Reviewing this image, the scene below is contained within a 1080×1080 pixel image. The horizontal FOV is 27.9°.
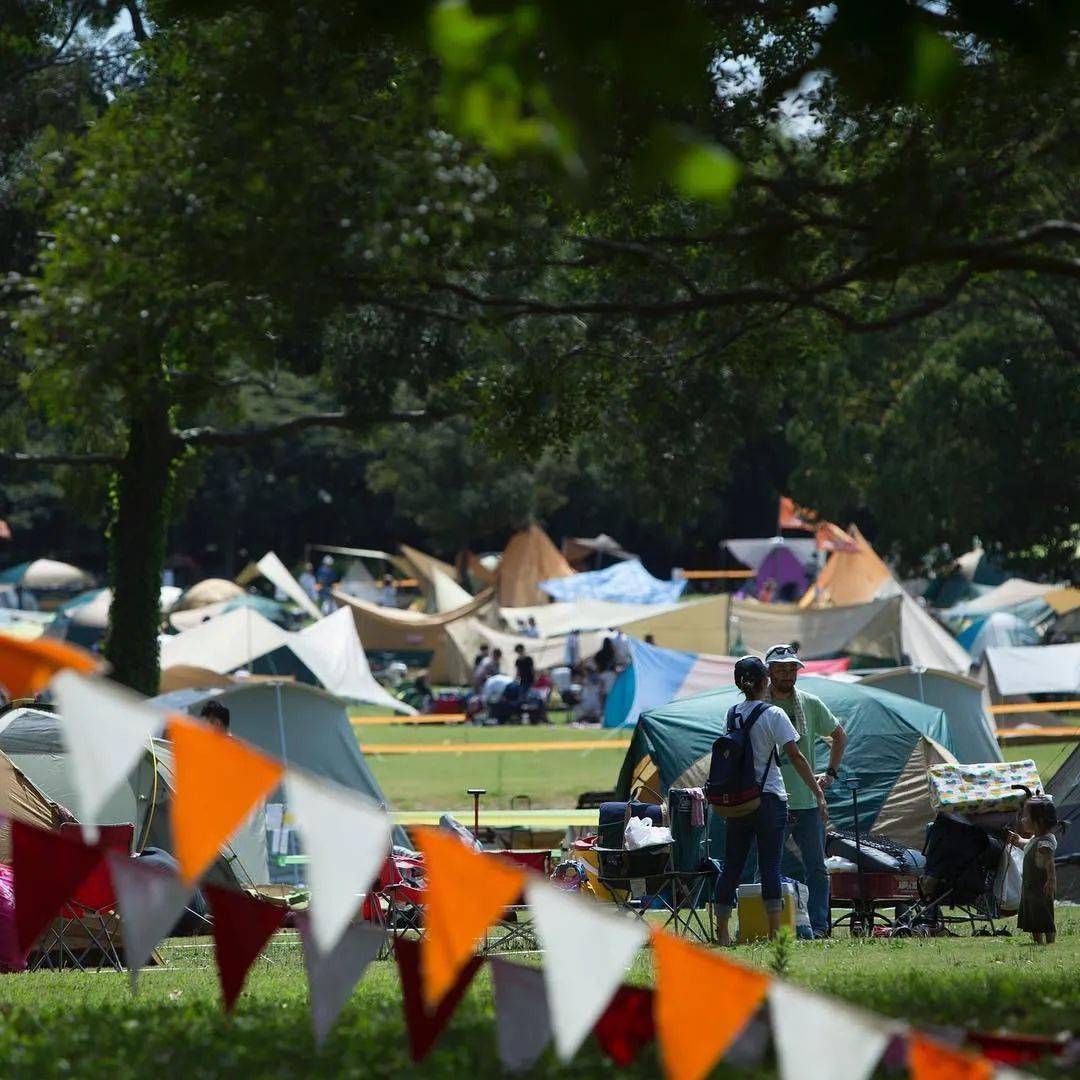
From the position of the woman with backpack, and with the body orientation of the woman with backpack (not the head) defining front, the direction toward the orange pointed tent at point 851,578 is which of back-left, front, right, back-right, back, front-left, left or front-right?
front-left

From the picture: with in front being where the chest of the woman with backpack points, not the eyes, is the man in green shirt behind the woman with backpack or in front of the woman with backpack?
in front

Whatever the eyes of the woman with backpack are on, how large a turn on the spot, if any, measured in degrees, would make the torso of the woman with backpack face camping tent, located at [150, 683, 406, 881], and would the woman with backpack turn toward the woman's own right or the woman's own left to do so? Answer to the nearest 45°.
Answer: approximately 90° to the woman's own left

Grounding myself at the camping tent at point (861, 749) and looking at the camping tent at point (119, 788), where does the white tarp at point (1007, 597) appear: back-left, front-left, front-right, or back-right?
back-right

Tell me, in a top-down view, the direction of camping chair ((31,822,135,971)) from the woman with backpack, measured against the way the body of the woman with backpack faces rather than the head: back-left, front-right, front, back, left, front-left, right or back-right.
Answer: back-left

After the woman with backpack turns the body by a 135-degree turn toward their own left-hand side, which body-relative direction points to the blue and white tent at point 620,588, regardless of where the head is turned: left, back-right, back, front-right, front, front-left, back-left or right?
right

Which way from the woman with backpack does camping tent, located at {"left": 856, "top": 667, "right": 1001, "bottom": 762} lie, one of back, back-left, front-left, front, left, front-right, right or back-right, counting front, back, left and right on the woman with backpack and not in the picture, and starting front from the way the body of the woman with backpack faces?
front-left

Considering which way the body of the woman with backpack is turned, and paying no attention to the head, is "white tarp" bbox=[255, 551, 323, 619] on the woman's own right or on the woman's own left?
on the woman's own left

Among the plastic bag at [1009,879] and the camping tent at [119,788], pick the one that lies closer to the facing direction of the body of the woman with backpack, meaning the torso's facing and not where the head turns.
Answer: the plastic bag

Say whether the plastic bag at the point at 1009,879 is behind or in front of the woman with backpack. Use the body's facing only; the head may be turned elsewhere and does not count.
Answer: in front

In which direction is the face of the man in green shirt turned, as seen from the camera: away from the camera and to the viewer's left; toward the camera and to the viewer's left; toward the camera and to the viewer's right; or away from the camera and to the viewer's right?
toward the camera and to the viewer's left

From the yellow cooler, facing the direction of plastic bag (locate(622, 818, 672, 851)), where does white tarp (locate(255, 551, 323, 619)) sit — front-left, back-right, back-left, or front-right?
front-right

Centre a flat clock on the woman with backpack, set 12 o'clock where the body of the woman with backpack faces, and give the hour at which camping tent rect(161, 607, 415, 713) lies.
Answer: The camping tent is roughly at 10 o'clock from the woman with backpack.

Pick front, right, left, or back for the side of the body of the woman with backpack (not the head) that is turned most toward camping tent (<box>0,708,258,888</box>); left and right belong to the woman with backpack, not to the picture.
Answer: left

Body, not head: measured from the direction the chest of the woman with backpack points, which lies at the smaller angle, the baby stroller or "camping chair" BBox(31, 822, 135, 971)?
the baby stroller

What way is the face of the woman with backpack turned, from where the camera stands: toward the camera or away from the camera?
away from the camera

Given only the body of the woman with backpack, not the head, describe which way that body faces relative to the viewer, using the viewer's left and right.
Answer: facing away from the viewer and to the right of the viewer
